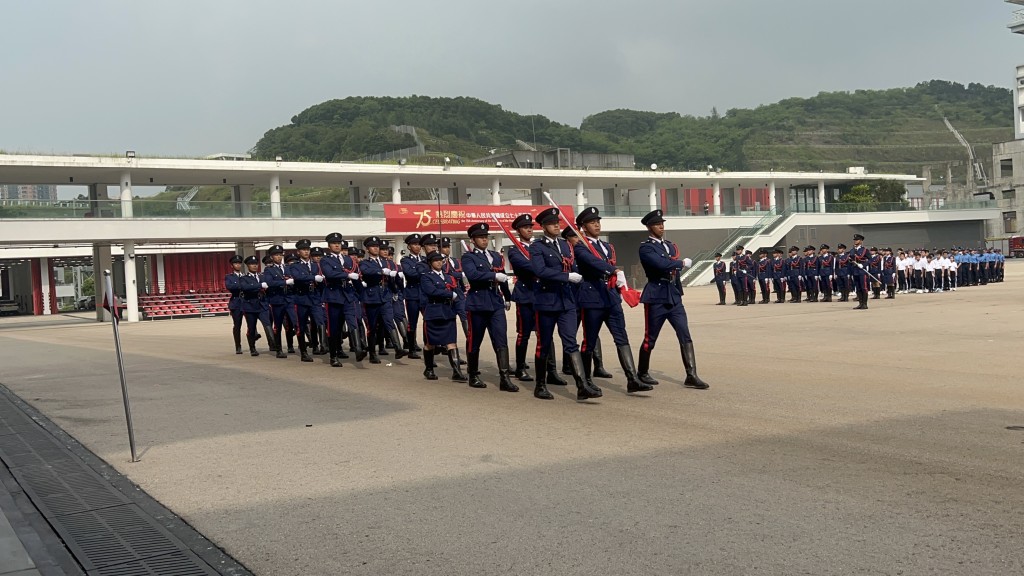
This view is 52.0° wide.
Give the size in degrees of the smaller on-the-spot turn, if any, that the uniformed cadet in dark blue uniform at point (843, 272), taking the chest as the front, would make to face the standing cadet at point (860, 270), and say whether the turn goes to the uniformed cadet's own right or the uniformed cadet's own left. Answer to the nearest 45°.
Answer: approximately 45° to the uniformed cadet's own left

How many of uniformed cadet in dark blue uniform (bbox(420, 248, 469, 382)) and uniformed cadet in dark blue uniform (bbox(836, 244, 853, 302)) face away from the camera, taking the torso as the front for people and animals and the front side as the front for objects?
0

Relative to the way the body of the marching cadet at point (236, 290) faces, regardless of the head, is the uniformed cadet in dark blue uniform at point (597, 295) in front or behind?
in front

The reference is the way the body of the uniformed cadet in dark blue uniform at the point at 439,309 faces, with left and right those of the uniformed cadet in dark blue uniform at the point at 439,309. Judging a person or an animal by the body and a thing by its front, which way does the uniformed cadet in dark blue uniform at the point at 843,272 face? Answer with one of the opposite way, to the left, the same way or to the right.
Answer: to the right

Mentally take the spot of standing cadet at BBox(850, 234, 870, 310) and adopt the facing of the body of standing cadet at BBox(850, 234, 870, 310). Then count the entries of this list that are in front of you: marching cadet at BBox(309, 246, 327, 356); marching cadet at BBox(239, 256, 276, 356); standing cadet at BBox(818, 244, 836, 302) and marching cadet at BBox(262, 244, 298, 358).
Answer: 3

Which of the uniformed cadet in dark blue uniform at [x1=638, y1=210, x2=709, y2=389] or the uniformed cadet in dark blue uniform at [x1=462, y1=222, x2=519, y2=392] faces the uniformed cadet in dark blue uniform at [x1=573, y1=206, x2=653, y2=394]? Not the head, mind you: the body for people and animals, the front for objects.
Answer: the uniformed cadet in dark blue uniform at [x1=462, y1=222, x2=519, y2=392]

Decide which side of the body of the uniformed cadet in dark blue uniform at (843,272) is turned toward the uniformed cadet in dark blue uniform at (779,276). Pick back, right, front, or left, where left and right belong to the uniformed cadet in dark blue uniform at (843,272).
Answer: right

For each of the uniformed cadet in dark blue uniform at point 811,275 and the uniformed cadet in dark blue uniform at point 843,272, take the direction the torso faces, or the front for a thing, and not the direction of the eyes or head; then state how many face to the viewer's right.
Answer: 0

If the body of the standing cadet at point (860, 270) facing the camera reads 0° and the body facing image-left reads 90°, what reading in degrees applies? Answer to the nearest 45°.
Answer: approximately 45°
